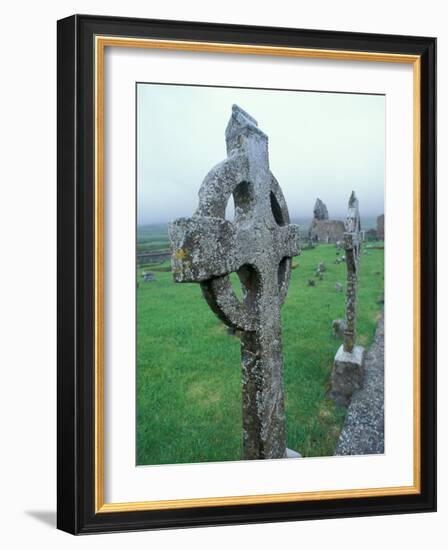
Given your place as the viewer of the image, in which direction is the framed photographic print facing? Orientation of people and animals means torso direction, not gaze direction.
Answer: facing the viewer and to the right of the viewer
